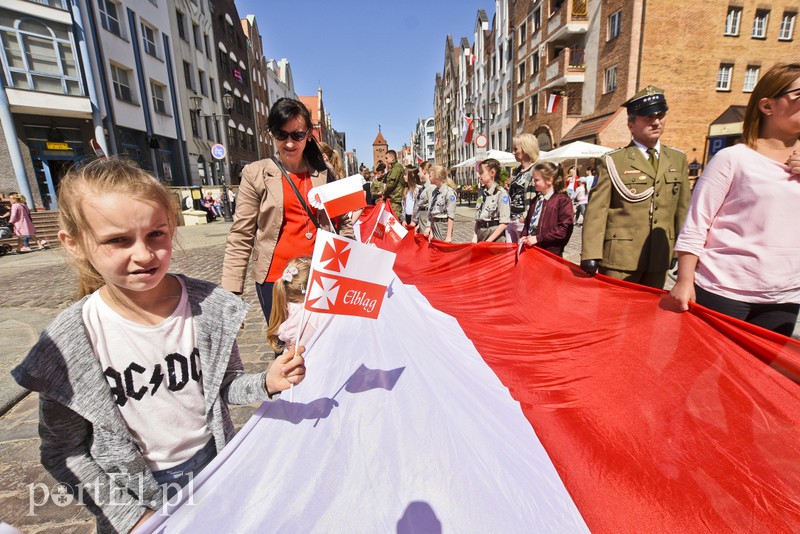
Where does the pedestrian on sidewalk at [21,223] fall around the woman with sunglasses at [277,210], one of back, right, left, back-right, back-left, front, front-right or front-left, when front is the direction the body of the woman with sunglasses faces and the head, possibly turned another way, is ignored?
back

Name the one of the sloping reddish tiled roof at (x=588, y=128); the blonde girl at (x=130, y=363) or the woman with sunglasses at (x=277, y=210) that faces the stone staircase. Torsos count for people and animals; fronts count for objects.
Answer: the sloping reddish tiled roof

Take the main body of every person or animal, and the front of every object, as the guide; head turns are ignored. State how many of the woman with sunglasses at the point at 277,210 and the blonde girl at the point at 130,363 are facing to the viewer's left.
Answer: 0

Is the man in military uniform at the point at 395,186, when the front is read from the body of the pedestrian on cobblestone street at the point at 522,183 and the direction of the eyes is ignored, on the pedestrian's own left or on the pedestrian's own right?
on the pedestrian's own right

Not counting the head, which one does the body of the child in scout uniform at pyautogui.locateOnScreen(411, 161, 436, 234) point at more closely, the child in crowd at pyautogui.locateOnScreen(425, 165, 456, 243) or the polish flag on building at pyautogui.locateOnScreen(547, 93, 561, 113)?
the child in crowd

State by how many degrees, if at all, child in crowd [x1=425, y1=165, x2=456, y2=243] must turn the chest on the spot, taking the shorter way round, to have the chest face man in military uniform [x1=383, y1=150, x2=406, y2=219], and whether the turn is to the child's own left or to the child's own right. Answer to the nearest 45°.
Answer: approximately 90° to the child's own right

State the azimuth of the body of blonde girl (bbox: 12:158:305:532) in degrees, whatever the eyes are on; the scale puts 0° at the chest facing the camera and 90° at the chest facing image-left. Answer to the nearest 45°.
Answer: approximately 315°

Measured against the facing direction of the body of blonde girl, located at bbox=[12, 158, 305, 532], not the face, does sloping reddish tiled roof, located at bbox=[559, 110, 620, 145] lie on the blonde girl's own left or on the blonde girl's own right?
on the blonde girl's own left

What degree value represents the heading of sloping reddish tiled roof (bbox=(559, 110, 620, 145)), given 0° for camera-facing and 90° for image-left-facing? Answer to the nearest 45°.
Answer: approximately 45°

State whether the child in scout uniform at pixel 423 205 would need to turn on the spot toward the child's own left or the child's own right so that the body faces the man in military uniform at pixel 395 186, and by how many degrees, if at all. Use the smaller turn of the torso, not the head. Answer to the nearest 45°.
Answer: approximately 90° to the child's own right
